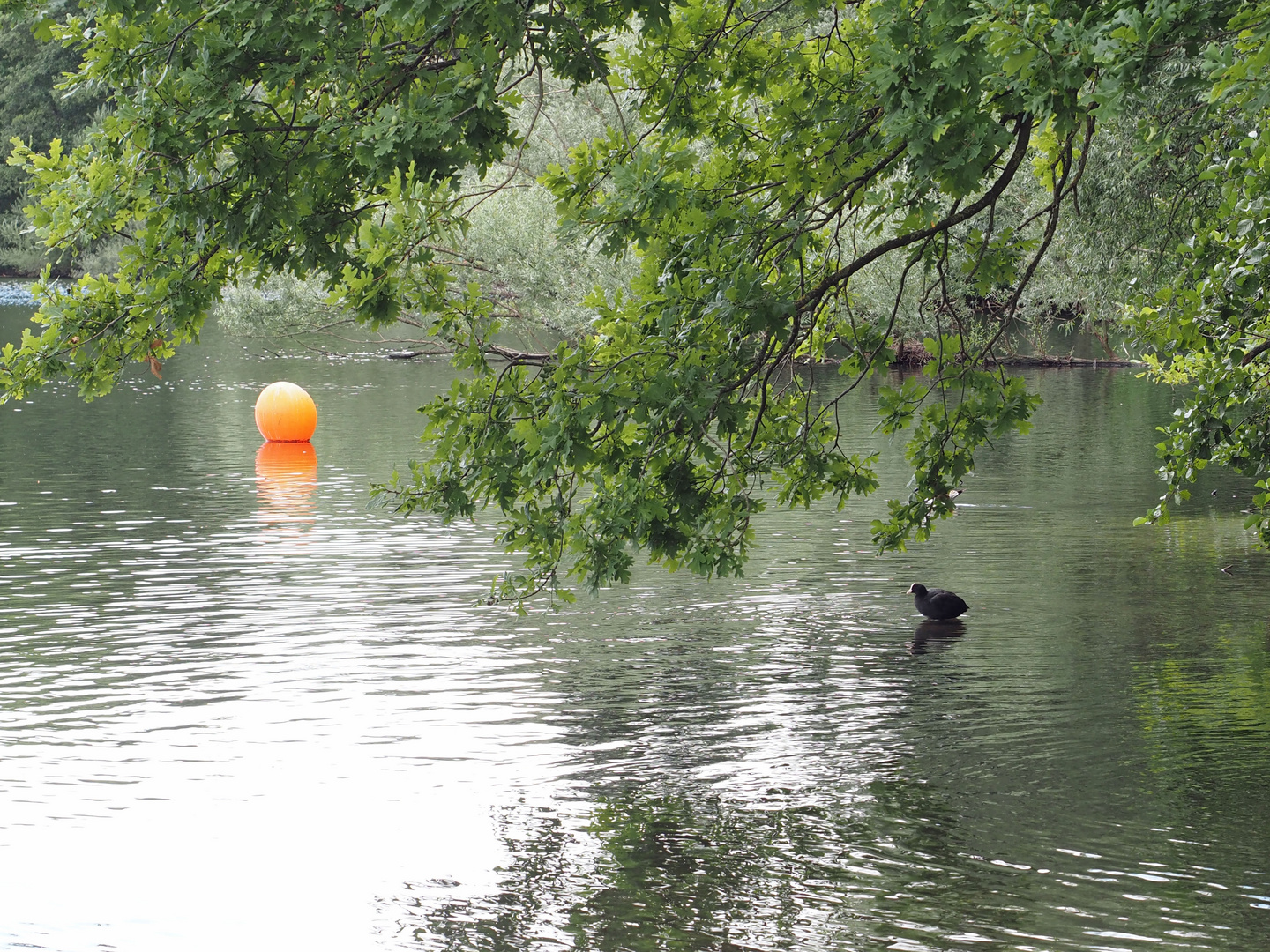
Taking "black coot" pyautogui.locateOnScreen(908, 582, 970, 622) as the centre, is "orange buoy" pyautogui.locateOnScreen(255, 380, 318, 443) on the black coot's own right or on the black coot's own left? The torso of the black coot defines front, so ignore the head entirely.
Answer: on the black coot's own right

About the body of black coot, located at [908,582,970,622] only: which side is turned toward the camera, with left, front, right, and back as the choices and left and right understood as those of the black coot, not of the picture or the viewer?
left
